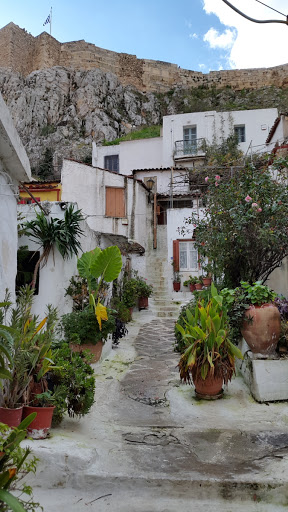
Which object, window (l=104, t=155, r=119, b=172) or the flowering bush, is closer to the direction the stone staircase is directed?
the flowering bush

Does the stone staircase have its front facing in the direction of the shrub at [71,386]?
yes

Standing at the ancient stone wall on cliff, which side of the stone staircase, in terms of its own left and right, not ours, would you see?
back

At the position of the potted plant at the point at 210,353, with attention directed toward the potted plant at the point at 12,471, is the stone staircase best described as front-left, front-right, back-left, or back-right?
back-right

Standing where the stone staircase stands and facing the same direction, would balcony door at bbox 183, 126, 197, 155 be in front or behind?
behind

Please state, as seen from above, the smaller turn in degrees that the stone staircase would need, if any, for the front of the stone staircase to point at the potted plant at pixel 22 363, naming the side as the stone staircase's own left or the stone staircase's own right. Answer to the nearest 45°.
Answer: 0° — it already faces it

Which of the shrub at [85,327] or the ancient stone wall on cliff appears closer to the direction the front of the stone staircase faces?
the shrub

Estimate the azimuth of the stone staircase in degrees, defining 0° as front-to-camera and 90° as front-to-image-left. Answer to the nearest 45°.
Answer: approximately 0°
